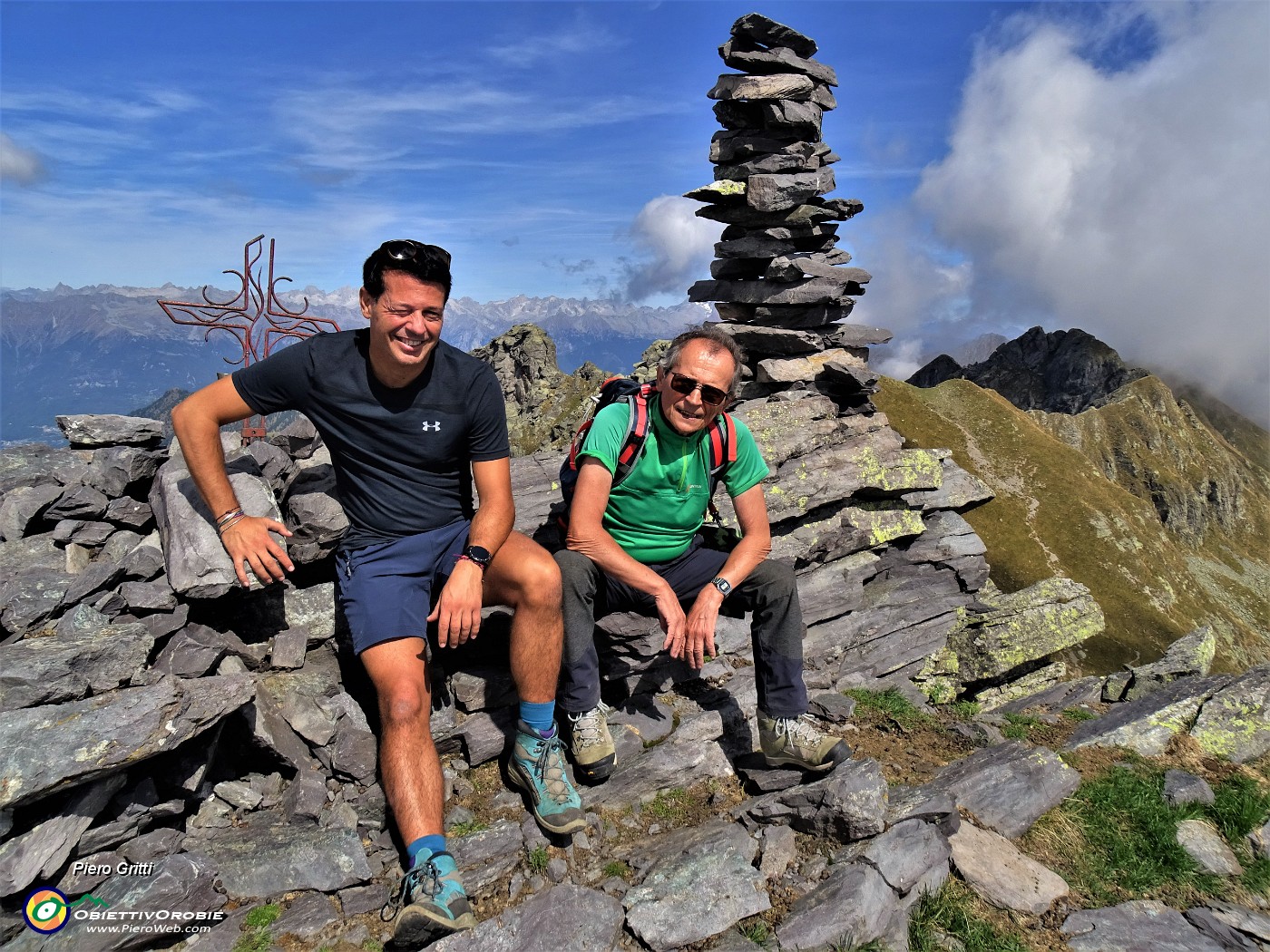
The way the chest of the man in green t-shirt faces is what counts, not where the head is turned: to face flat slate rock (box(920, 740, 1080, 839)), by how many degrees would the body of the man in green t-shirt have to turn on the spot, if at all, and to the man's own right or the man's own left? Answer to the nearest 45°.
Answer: approximately 90° to the man's own left

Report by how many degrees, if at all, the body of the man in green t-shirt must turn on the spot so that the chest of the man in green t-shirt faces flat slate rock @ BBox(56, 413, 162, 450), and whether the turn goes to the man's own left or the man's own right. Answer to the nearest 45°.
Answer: approximately 90° to the man's own right

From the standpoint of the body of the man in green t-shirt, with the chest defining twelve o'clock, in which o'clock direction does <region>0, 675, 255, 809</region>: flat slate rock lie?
The flat slate rock is roughly at 2 o'clock from the man in green t-shirt.

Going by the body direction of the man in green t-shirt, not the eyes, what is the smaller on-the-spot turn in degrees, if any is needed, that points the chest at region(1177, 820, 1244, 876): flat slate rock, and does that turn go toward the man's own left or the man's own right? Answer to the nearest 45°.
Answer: approximately 90° to the man's own left

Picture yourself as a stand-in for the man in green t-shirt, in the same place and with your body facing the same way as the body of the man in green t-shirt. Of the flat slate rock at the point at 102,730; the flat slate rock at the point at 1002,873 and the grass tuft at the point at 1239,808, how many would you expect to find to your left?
2

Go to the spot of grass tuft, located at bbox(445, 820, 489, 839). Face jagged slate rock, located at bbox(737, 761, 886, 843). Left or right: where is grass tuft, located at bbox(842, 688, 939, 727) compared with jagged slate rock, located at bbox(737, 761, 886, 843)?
left

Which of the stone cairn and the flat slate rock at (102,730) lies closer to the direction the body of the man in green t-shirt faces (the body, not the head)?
the flat slate rock

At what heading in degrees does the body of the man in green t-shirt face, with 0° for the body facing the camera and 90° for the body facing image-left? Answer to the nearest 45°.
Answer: approximately 0°

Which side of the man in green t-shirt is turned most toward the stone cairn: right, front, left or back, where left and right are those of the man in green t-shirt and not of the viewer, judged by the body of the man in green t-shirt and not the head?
back

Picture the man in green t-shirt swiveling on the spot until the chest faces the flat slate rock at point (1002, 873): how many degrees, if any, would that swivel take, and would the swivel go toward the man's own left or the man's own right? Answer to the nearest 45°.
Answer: approximately 90° to the man's own left
